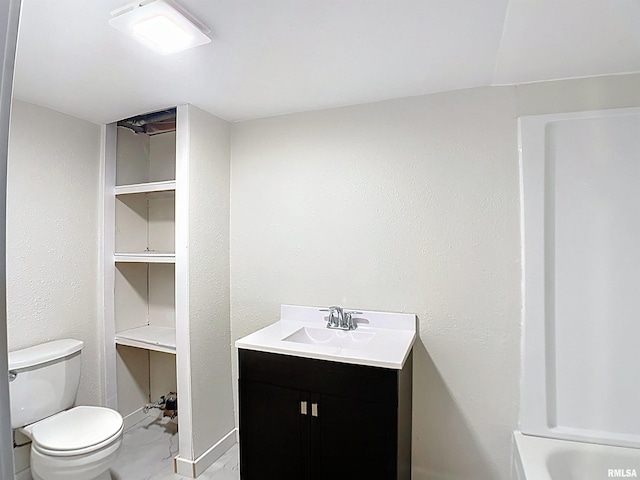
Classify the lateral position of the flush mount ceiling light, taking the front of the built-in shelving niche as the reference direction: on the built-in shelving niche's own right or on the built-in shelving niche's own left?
on the built-in shelving niche's own left

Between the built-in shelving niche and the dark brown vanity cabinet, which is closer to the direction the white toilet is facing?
the dark brown vanity cabinet

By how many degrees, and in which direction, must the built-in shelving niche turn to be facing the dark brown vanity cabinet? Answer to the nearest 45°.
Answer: approximately 90° to its left

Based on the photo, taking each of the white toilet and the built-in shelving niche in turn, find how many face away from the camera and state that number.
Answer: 0

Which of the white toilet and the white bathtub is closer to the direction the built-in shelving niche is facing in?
the white toilet

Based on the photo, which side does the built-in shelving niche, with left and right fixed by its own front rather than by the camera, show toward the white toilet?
front

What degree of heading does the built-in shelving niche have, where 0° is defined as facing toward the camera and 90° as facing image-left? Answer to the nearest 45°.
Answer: approximately 45°

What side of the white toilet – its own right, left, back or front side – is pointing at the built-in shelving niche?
left

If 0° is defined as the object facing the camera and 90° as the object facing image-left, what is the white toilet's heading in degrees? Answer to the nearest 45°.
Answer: approximately 315°

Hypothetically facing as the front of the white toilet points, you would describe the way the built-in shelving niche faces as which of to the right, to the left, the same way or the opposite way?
to the right

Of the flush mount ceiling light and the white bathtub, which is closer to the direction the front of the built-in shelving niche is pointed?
the flush mount ceiling light

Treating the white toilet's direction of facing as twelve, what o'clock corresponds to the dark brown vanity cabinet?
The dark brown vanity cabinet is roughly at 12 o'clock from the white toilet.

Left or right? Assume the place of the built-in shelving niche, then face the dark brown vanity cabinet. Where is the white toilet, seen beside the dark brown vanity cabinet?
right

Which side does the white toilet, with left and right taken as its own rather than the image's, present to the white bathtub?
front
